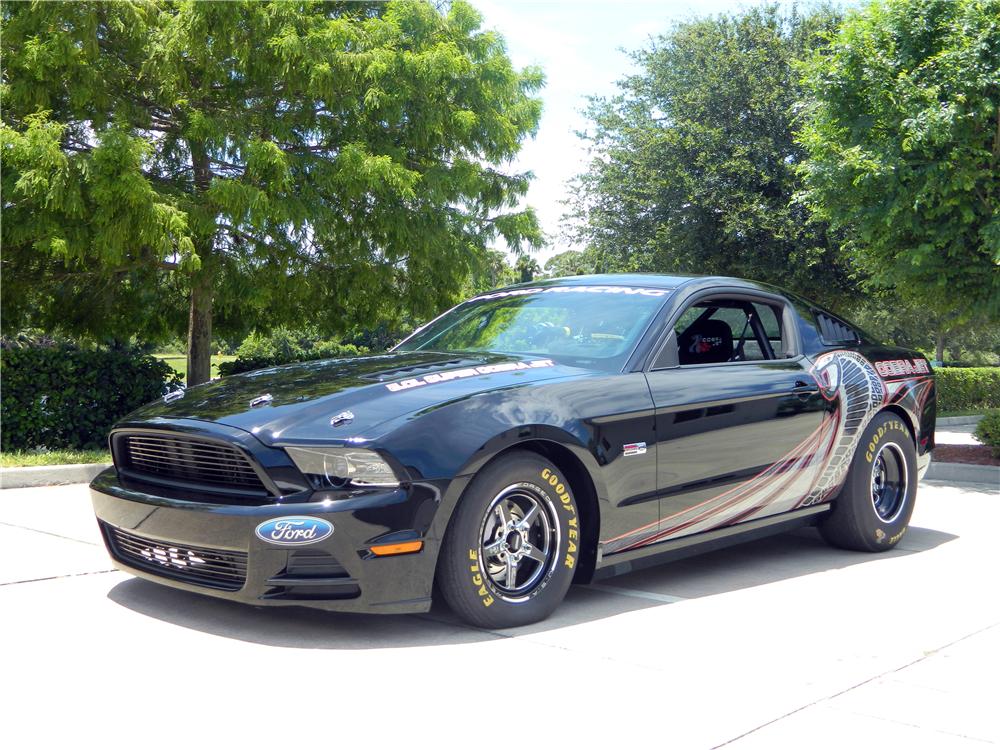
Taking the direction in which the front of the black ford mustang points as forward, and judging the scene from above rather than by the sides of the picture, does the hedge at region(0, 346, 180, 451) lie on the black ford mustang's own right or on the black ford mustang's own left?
on the black ford mustang's own right

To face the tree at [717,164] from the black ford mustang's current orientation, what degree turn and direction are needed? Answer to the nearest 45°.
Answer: approximately 135° to its right

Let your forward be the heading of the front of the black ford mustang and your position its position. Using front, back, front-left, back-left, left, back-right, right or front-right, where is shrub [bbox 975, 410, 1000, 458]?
back

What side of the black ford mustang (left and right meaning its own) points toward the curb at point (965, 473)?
back

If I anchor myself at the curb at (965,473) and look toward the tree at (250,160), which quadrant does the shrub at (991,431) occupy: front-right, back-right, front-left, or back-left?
back-right

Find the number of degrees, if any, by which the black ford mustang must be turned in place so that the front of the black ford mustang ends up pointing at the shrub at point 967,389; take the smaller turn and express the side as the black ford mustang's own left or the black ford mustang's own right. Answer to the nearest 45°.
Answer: approximately 180°

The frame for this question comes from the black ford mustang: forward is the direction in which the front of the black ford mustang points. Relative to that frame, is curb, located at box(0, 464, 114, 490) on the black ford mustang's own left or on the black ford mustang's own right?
on the black ford mustang's own right

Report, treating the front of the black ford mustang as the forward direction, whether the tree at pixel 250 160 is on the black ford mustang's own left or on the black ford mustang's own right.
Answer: on the black ford mustang's own right
